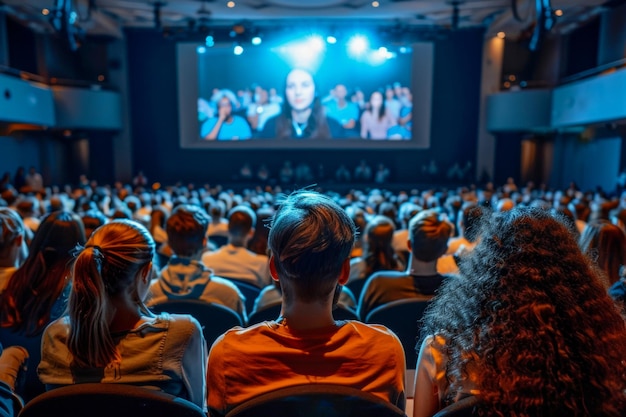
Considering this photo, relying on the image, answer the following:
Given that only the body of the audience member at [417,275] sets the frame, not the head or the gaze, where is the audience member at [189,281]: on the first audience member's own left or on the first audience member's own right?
on the first audience member's own left

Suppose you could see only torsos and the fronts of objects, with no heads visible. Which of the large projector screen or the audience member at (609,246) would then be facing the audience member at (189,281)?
the large projector screen

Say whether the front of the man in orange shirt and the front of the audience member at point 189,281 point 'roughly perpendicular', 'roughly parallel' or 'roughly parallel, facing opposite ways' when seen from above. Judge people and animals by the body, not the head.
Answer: roughly parallel

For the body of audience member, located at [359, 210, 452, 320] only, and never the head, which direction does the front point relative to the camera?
away from the camera

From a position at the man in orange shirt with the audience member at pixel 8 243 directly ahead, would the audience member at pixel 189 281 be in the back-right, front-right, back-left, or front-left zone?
front-right

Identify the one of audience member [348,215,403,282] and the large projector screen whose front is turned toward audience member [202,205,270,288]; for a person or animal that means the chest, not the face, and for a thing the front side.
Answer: the large projector screen

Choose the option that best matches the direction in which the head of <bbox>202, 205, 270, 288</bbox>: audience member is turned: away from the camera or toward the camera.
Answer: away from the camera

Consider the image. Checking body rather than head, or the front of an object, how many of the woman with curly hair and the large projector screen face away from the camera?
1

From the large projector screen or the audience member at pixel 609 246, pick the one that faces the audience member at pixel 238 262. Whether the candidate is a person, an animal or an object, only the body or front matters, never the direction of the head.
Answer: the large projector screen

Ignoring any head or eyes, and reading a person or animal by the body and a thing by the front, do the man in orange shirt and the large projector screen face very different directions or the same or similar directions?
very different directions

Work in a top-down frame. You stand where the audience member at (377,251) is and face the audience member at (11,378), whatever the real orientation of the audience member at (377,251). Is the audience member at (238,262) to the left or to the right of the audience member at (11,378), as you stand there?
right

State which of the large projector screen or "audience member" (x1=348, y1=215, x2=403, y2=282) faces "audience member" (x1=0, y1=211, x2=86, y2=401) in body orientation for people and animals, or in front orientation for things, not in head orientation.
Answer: the large projector screen

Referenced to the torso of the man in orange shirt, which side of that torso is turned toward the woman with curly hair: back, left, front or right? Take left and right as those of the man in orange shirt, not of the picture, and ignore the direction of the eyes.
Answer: right

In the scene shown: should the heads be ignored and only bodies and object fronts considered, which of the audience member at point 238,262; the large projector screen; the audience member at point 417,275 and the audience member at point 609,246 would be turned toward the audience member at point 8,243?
the large projector screen

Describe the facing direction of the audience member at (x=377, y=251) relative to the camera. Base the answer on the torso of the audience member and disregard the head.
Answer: away from the camera

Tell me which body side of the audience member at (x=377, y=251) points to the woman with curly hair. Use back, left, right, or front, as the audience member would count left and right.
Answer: back

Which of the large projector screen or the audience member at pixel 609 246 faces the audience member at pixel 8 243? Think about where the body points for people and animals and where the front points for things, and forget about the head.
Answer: the large projector screen

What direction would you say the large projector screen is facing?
toward the camera

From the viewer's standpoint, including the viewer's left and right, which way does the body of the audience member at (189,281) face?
facing away from the viewer

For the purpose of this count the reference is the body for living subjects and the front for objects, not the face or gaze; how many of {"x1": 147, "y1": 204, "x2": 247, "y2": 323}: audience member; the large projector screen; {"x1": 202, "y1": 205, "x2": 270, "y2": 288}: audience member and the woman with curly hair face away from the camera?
3

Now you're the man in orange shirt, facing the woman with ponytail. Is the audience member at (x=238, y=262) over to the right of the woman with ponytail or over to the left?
right

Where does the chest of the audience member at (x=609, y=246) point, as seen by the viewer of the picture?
away from the camera
